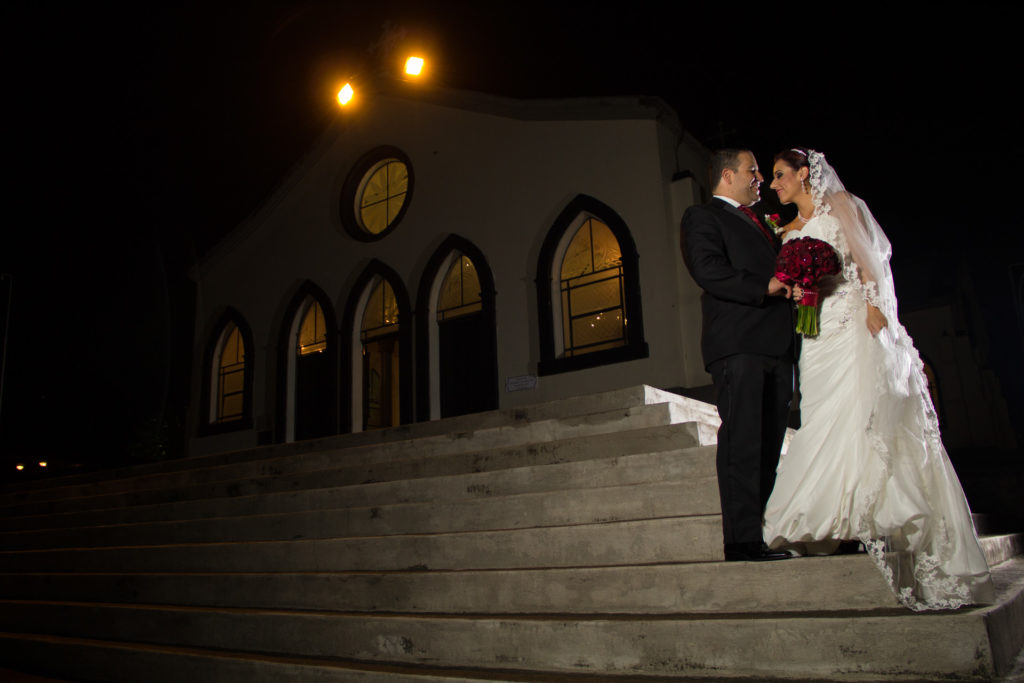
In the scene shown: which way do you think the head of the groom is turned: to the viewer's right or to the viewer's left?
to the viewer's right

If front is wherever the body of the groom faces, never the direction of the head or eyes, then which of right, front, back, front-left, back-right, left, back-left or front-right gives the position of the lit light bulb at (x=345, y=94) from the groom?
back-left

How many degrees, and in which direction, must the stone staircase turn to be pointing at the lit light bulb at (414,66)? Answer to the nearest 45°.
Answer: approximately 135° to its right

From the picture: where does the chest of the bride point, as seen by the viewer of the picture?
to the viewer's left

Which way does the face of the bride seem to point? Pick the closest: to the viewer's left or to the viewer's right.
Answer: to the viewer's left

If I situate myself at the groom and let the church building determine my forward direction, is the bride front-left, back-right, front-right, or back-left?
back-right

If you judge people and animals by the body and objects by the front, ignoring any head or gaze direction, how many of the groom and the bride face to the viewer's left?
1

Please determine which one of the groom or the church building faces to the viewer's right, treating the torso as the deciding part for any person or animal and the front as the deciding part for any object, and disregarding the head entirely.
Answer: the groom

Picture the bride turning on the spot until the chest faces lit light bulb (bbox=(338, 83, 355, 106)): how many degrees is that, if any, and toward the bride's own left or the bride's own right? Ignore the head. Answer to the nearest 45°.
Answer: approximately 45° to the bride's own right

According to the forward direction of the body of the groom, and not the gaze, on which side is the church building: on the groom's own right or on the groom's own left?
on the groom's own left

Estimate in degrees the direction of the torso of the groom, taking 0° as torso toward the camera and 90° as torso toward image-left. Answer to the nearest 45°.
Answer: approximately 270°
